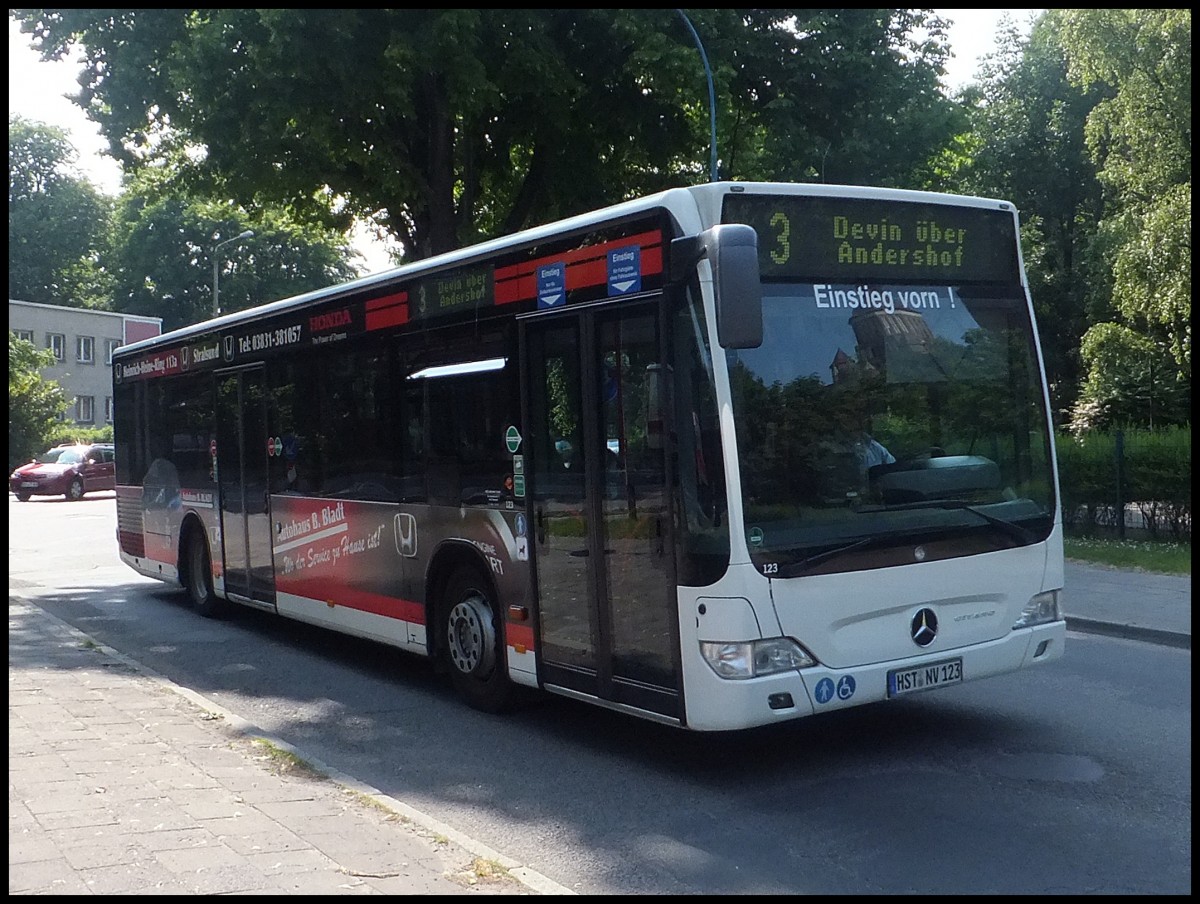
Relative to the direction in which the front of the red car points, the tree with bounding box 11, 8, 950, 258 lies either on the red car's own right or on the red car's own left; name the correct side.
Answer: on the red car's own left

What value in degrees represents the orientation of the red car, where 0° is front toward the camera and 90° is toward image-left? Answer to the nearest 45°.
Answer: approximately 45°

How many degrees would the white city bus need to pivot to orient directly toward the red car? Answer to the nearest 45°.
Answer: approximately 180°

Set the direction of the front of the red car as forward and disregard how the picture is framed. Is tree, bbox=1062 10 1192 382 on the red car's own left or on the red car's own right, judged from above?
on the red car's own left

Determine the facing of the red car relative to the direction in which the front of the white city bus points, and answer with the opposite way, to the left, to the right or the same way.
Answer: to the right

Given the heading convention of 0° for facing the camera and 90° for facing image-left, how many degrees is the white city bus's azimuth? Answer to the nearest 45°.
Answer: approximately 315°

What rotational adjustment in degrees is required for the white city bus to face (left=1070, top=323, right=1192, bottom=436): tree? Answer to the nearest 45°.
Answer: approximately 90° to its left

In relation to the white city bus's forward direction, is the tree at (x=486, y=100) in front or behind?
behind
